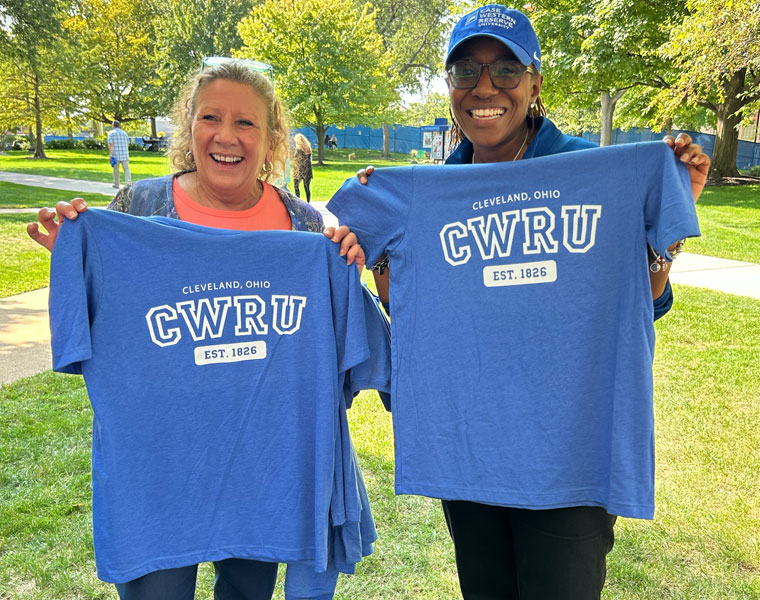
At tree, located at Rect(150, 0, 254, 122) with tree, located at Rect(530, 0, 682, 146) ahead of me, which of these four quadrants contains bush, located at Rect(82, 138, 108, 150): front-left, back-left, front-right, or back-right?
back-right

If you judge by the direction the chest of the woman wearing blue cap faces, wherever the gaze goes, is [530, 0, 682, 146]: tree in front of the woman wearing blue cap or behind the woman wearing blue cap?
behind

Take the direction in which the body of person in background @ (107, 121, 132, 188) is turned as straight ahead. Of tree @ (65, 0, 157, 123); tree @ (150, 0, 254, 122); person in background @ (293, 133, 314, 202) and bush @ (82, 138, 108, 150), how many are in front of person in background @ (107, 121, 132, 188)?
3

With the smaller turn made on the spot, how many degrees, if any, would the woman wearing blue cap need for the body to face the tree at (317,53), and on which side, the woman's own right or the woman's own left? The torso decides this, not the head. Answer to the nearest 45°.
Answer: approximately 180°

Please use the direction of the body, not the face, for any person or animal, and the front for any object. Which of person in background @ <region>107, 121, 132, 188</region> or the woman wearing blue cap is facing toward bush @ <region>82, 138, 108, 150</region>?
the person in background

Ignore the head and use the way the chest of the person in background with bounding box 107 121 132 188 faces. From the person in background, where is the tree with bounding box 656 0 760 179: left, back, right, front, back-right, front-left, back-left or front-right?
back-right

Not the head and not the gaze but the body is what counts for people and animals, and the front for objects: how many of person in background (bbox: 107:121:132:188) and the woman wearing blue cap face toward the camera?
1

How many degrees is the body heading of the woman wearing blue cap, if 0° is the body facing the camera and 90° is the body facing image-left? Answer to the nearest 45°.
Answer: approximately 0°

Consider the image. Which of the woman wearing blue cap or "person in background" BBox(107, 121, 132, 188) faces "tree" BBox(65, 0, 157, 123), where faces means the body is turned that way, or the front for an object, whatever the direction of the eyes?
the person in background

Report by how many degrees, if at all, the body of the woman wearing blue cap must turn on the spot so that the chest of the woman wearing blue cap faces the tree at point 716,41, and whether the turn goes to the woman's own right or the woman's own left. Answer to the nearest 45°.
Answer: approximately 180°

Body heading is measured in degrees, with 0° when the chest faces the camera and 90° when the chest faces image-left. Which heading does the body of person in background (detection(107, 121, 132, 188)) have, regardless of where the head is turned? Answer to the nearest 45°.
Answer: approximately 180°
